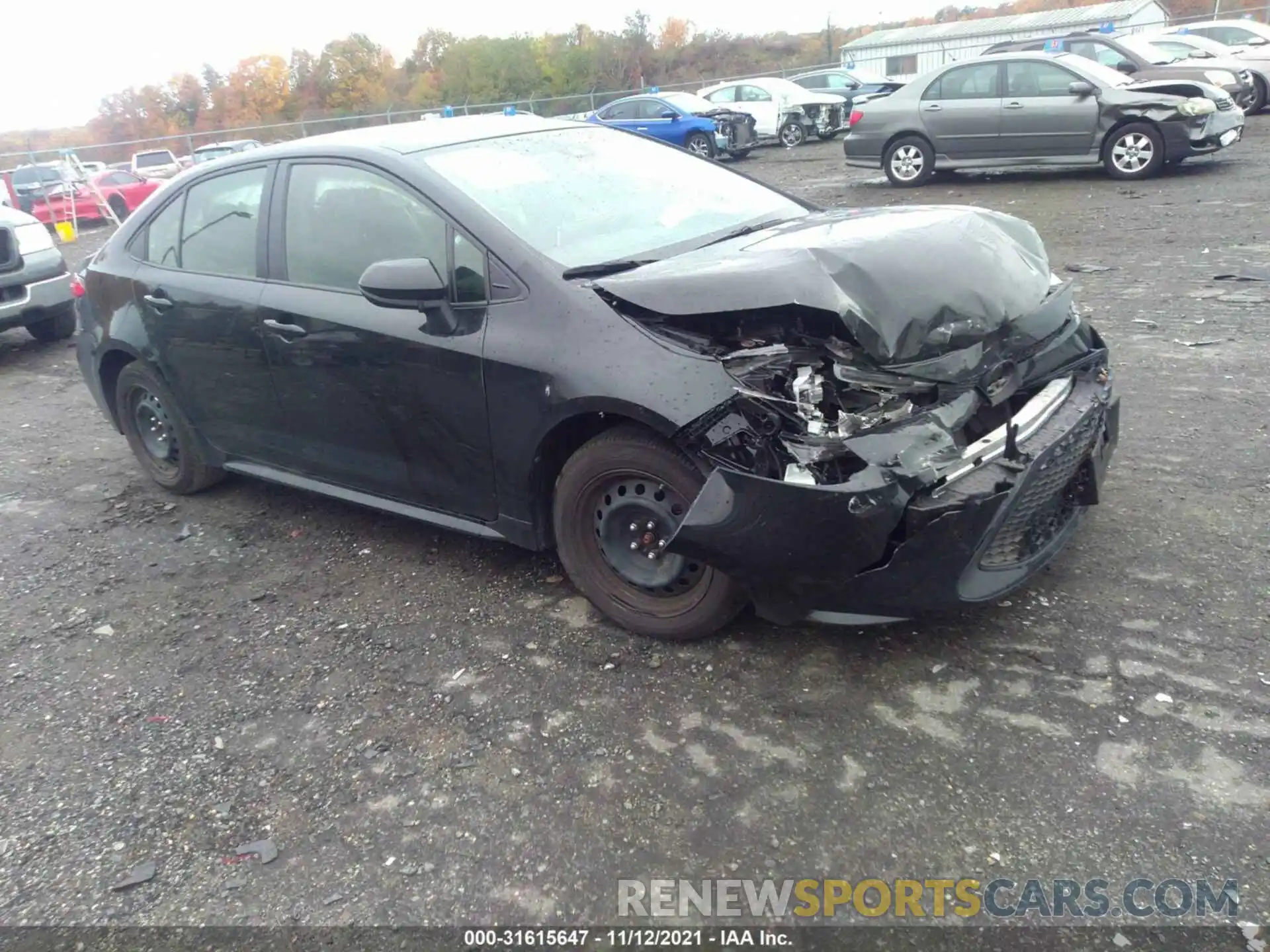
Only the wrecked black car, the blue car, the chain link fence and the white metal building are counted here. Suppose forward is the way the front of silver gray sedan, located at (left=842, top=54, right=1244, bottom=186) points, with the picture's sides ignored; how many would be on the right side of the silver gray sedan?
1

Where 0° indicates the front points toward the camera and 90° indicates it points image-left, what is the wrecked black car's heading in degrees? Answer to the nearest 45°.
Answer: approximately 315°

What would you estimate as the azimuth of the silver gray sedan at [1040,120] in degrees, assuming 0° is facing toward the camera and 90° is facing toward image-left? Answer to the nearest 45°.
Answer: approximately 270°

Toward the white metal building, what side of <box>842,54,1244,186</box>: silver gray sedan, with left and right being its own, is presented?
left

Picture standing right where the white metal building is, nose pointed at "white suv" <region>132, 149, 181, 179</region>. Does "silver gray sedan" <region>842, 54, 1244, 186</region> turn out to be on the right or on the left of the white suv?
left

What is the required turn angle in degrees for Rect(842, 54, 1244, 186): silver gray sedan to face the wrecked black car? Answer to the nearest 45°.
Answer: approximately 90° to its right

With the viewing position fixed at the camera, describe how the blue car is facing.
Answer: facing the viewer and to the right of the viewer

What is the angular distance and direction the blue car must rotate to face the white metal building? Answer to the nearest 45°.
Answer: approximately 90° to its left

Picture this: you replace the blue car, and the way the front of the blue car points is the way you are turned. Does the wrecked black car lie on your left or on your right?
on your right

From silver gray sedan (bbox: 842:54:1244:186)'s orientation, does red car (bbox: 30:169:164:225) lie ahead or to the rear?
to the rear

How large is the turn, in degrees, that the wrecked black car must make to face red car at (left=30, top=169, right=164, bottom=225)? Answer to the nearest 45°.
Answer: approximately 180°

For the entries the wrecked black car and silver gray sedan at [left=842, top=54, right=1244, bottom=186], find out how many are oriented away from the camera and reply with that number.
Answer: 0
